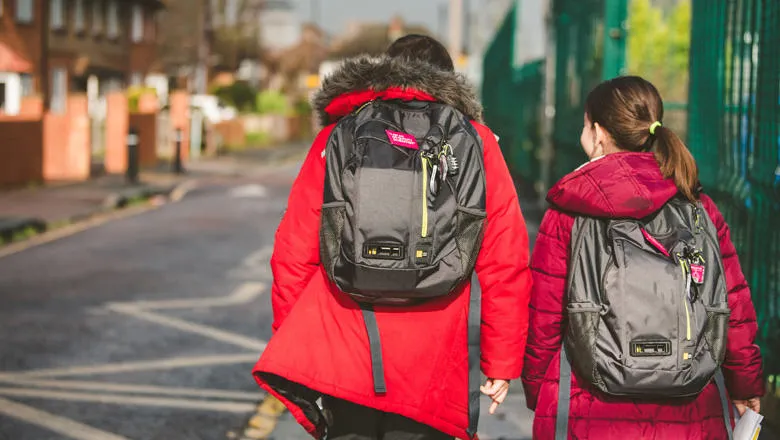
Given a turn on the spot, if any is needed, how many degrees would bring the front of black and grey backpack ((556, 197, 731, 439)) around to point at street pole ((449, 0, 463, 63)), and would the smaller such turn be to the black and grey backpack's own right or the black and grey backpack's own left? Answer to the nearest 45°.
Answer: approximately 180°

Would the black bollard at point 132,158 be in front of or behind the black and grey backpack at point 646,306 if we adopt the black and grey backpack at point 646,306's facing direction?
behind

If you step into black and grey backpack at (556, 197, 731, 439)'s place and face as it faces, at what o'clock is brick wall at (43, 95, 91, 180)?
The brick wall is roughly at 5 o'clock from the black and grey backpack.

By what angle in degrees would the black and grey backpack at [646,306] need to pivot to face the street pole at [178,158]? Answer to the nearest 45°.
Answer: approximately 135° to its right

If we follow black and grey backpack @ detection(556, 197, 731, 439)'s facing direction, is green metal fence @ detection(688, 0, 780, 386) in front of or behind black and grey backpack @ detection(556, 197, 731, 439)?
behind

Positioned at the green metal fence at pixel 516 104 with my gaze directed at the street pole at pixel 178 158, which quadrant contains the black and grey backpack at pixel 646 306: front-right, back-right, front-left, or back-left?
back-left

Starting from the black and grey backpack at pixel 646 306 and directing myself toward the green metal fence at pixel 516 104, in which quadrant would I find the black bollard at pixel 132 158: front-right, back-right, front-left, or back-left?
front-left

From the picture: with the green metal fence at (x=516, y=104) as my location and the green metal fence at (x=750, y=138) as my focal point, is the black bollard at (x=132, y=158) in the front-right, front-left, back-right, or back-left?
back-right

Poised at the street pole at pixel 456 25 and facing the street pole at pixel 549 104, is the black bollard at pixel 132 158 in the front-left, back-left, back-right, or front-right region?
front-right

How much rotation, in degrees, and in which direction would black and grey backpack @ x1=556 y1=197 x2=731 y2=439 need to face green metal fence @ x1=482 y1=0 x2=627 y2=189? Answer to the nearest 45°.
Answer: approximately 180°

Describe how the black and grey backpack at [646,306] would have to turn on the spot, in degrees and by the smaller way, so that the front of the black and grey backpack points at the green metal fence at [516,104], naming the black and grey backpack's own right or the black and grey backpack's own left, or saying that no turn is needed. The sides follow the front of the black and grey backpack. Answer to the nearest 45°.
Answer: approximately 180°

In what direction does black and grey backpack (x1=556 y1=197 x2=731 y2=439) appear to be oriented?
toward the camera

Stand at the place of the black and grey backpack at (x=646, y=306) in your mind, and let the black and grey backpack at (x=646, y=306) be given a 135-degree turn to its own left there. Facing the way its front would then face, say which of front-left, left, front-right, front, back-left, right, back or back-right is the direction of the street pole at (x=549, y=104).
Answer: front-left
